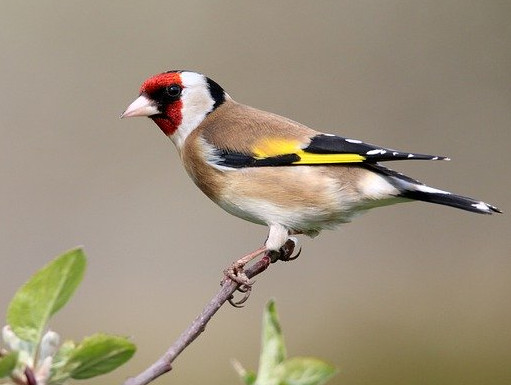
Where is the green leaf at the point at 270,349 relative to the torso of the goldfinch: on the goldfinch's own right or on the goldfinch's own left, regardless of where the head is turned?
on the goldfinch's own left

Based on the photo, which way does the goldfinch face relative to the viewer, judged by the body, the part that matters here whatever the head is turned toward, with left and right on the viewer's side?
facing to the left of the viewer

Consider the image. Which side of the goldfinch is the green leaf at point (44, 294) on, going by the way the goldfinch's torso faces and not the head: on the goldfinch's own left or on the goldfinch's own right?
on the goldfinch's own left
